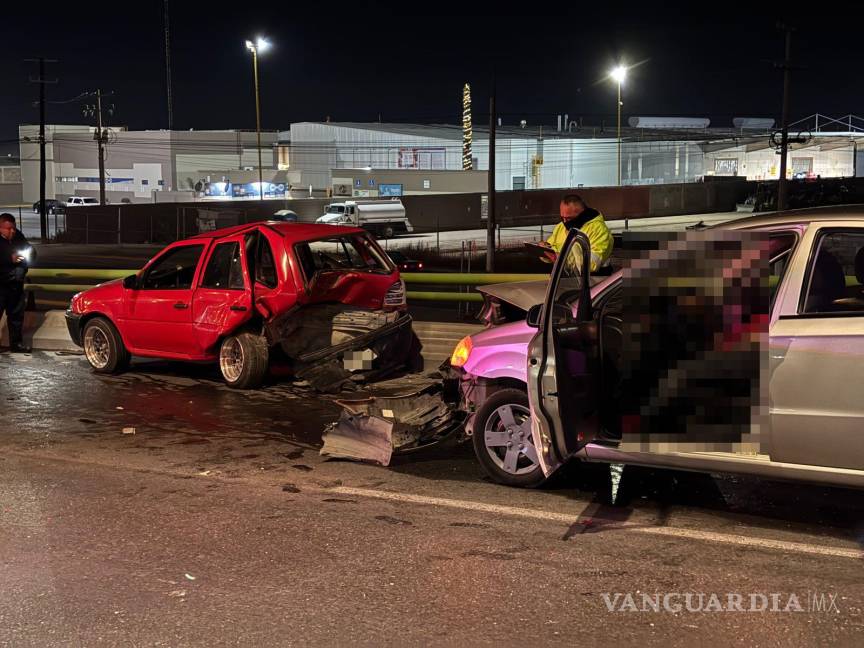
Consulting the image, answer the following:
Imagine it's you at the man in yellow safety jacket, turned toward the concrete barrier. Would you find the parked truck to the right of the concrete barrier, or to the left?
right

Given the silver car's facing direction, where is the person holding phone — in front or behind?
in front

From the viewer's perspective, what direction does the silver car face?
to the viewer's left

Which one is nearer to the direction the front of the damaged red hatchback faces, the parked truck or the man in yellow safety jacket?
the parked truck

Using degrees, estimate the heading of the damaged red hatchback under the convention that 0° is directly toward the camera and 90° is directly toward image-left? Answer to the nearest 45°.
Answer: approximately 135°

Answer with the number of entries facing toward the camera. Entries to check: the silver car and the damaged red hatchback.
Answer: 0

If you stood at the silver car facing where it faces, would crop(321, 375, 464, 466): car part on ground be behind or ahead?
ahead

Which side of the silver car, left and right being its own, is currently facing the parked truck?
right

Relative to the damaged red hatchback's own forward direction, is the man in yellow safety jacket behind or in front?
behind

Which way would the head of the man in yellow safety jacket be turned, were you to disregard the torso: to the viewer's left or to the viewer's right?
to the viewer's left

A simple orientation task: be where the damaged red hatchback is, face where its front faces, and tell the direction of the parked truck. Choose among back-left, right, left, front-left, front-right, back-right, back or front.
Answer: front-right

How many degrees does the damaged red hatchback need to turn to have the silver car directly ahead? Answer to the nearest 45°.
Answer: approximately 180°

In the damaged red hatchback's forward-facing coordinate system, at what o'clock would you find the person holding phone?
The person holding phone is roughly at 12 o'clock from the damaged red hatchback.
